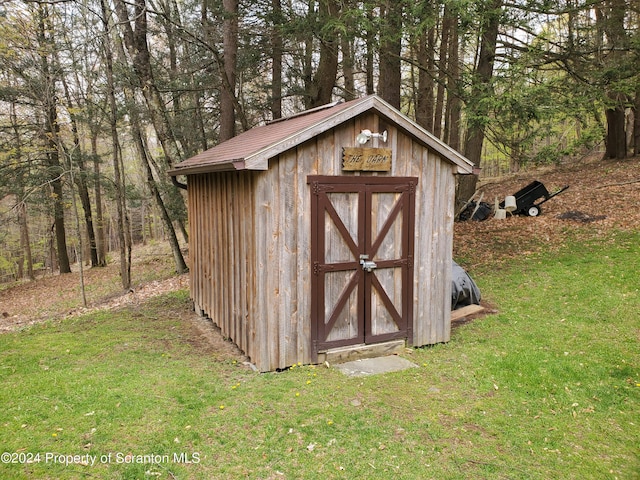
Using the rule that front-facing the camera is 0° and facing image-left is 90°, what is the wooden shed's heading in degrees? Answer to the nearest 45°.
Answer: approximately 315°

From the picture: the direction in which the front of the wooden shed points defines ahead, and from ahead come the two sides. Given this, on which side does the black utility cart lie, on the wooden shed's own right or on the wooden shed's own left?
on the wooden shed's own left

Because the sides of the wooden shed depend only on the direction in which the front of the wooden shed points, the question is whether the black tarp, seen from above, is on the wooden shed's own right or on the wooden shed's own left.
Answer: on the wooden shed's own left
